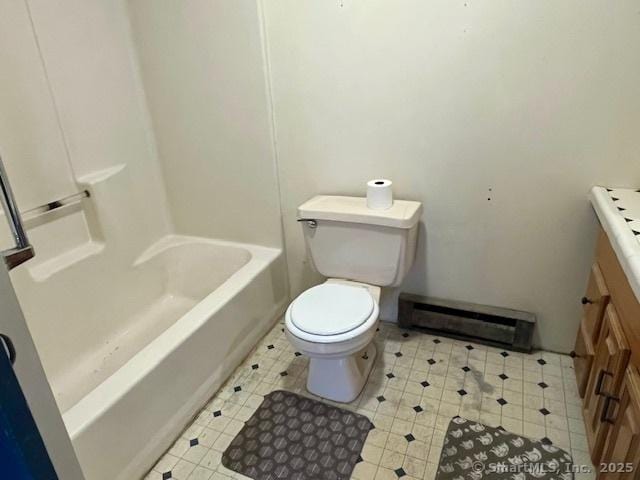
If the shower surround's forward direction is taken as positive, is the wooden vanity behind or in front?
in front

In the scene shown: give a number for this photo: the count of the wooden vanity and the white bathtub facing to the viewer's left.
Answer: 1

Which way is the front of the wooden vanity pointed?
to the viewer's left

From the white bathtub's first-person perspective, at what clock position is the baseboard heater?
The baseboard heater is roughly at 11 o'clock from the white bathtub.

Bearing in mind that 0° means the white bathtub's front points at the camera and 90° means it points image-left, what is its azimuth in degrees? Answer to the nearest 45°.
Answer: approximately 315°

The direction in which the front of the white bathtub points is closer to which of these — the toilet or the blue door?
the toilet

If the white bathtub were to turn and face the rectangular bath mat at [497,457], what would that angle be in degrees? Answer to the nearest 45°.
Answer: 0° — it already faces it

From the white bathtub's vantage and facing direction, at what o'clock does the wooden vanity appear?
The wooden vanity is roughly at 12 o'clock from the white bathtub.

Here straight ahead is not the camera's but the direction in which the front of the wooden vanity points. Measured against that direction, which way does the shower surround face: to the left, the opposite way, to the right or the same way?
the opposite way

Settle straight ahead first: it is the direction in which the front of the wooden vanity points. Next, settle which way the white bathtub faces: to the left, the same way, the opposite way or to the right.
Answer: the opposite way

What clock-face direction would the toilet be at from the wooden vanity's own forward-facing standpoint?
The toilet is roughly at 12 o'clock from the wooden vanity.

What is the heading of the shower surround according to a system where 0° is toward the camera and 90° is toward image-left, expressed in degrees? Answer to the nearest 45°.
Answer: approximately 315°

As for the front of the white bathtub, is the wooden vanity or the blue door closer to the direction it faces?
the wooden vanity

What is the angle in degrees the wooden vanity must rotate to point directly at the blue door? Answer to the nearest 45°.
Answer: approximately 45° to its left
